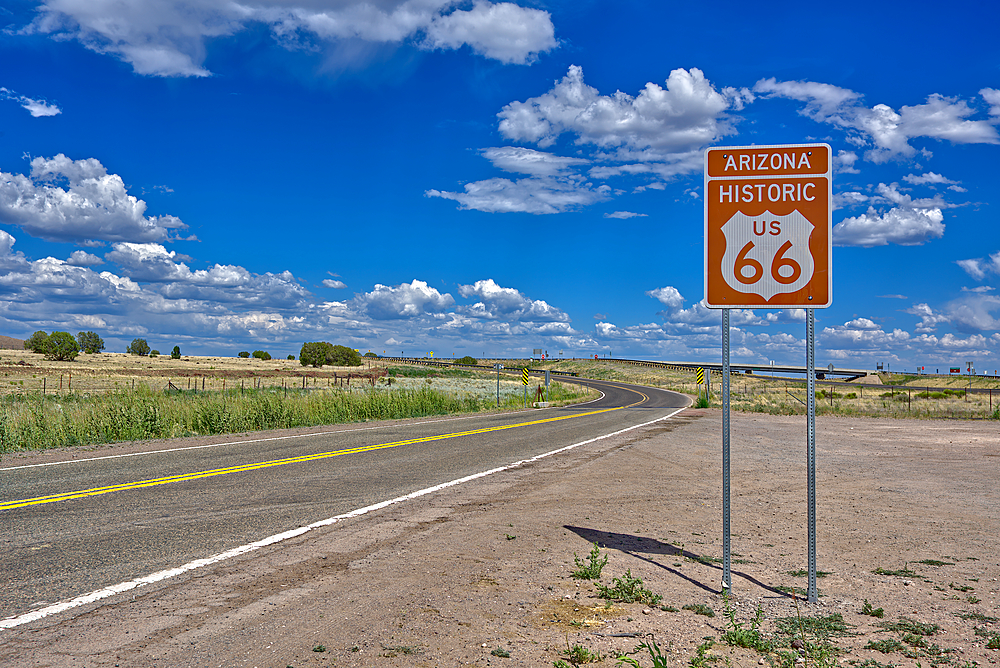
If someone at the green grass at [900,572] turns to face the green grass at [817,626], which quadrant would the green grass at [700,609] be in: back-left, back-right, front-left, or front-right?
front-right

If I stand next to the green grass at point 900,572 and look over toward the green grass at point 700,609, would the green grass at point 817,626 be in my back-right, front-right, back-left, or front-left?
front-left

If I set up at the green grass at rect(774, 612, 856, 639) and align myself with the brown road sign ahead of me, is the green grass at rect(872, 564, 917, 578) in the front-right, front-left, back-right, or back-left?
front-right

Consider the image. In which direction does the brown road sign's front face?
toward the camera
